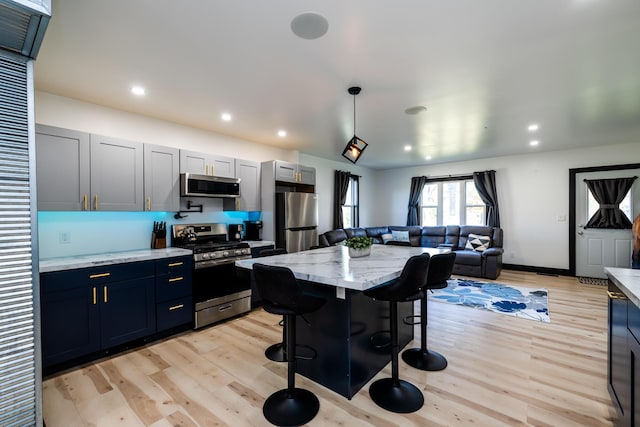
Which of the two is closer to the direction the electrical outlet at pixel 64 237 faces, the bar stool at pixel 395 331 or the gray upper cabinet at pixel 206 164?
the bar stool

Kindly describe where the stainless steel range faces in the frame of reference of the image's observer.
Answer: facing the viewer and to the right of the viewer

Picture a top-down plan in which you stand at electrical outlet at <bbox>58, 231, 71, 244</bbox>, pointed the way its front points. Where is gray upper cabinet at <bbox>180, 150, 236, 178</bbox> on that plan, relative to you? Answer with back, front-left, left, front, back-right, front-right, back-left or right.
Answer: left

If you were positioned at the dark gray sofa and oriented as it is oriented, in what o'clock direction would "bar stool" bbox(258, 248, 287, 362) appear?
The bar stool is roughly at 1 o'clock from the dark gray sofa.

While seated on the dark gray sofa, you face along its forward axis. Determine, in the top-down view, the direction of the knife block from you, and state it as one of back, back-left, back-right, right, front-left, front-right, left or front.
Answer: front-right

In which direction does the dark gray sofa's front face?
toward the camera

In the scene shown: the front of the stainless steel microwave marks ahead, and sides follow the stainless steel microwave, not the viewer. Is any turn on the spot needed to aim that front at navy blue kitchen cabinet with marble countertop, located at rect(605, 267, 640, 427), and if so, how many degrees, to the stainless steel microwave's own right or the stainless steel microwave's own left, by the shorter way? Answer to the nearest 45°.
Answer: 0° — it already faces it

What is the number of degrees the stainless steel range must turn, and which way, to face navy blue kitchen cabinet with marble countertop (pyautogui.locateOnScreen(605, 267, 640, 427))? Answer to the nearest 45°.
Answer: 0° — it already faces it

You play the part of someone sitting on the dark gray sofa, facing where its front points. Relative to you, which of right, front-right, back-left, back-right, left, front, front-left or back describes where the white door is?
left

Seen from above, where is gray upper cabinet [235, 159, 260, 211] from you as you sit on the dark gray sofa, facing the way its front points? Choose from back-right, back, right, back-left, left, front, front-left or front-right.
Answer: front-right

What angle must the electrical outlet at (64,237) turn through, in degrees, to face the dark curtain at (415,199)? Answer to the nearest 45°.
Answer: approximately 90° to its left

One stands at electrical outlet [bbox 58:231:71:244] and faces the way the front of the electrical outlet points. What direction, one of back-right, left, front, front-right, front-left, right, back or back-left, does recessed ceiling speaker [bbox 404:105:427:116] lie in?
front-left

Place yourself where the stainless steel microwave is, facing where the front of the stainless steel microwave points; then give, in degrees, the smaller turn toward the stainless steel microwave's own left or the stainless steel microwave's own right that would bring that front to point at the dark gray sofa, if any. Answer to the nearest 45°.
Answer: approximately 45° to the stainless steel microwave's own left
